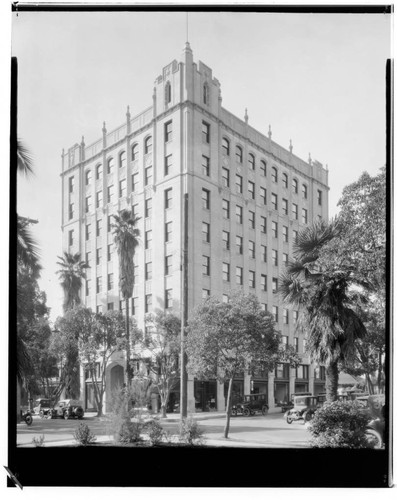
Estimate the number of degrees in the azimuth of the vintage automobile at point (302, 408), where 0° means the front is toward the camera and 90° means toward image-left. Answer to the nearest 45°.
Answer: approximately 45°

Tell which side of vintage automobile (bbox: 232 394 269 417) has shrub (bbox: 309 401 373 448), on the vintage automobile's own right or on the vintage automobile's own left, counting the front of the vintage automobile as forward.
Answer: on the vintage automobile's own left

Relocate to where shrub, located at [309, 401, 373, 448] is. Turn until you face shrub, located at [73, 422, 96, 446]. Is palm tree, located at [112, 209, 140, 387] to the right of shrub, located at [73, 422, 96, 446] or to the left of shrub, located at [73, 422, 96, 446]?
right

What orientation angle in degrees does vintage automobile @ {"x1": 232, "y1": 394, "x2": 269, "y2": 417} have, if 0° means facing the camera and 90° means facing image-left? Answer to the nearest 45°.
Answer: approximately 45°

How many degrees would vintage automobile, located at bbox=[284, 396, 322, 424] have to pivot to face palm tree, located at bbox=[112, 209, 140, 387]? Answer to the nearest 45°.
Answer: approximately 45° to its right

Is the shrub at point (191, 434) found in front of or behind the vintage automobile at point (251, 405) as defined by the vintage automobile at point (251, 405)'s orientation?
in front

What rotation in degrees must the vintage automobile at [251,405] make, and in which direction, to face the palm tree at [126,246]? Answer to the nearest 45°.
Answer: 0° — it already faces it
